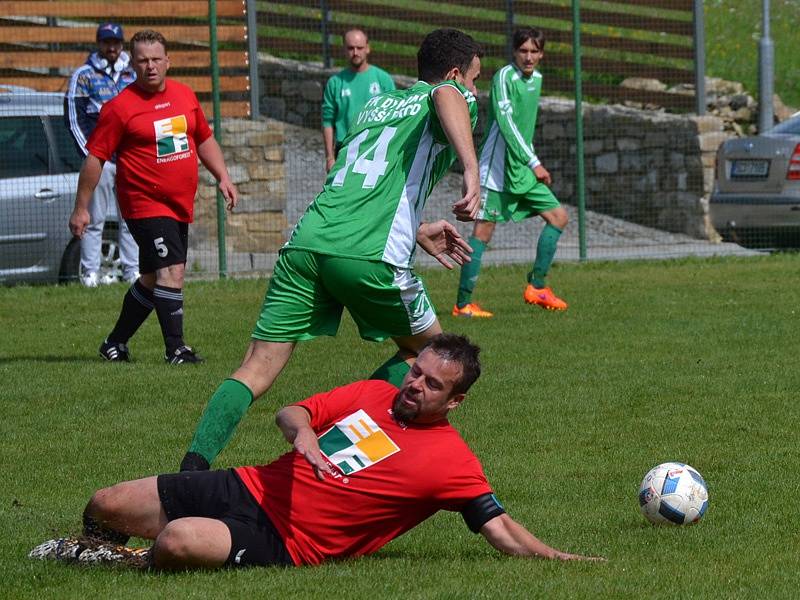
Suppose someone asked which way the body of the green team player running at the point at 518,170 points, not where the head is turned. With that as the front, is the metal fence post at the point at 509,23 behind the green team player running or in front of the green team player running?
behind

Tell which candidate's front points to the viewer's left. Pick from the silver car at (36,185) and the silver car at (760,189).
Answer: the silver car at (36,185)

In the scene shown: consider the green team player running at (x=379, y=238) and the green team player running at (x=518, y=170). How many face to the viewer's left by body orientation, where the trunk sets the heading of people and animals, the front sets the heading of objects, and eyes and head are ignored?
0

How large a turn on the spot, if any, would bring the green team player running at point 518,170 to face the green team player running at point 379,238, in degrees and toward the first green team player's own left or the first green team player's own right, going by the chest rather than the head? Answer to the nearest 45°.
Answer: approximately 45° to the first green team player's own right

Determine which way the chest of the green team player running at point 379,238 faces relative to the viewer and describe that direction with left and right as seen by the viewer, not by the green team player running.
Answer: facing away from the viewer and to the right of the viewer

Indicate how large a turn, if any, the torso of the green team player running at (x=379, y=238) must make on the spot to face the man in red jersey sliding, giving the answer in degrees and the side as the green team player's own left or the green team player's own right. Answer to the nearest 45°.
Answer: approximately 135° to the green team player's own right

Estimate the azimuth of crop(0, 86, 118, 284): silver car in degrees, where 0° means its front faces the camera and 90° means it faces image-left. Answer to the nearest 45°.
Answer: approximately 90°

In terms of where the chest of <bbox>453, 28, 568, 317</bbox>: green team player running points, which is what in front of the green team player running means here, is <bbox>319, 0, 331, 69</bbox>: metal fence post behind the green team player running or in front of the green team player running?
behind

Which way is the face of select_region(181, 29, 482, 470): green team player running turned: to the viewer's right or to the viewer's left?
to the viewer's right

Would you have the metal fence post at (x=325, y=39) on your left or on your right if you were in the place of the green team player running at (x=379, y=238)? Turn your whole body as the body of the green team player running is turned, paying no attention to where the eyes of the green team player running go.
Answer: on your left
